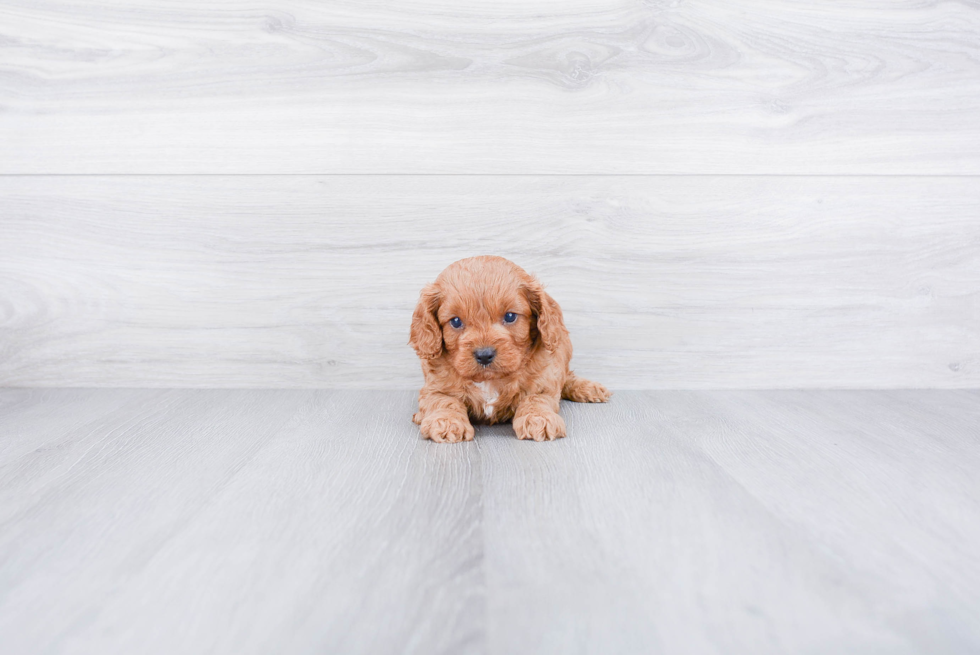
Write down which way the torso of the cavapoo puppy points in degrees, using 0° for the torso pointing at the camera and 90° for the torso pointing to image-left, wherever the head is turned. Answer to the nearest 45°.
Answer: approximately 0°
